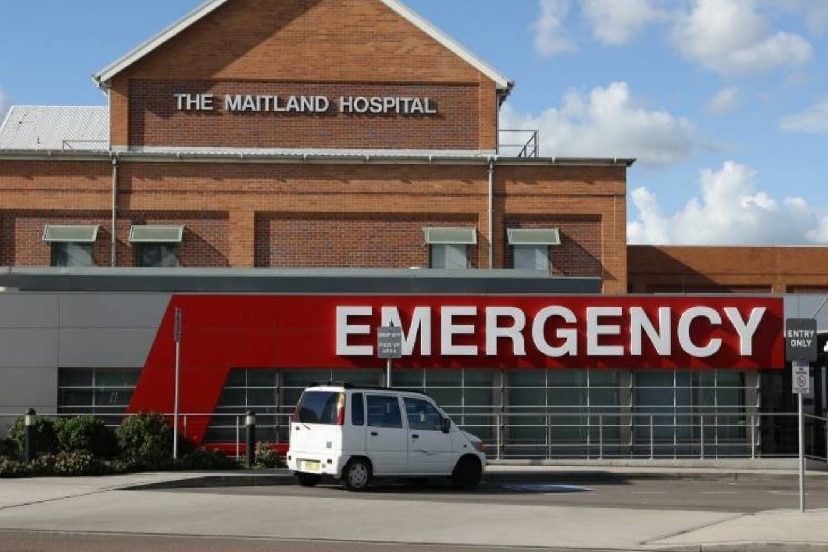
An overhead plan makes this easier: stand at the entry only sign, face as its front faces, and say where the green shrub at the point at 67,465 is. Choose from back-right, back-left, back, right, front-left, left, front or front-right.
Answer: right

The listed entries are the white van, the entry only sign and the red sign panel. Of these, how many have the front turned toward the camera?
2

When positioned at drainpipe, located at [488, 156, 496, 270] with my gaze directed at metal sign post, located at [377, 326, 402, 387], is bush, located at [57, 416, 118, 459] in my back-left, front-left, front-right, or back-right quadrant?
front-right

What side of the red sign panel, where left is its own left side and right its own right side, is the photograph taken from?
front

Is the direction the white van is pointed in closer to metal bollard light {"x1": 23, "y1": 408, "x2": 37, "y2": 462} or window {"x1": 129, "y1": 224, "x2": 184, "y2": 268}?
the window

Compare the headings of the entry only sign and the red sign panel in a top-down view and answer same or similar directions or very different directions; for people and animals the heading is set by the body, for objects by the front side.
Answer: same or similar directions

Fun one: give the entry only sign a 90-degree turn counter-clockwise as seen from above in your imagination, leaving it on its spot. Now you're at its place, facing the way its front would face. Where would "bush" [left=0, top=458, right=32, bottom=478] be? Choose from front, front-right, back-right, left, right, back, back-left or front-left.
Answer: back

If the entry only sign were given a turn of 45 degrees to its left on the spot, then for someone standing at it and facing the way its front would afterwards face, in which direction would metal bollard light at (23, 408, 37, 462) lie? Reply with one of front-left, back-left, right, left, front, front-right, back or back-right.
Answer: back-right

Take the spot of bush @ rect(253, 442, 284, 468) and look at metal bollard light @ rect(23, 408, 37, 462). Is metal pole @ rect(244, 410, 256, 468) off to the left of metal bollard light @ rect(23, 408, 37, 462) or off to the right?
left

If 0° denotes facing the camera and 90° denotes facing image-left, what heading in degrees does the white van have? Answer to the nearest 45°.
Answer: approximately 225°

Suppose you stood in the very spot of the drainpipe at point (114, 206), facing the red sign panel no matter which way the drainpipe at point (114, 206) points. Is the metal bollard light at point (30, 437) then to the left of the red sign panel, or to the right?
right

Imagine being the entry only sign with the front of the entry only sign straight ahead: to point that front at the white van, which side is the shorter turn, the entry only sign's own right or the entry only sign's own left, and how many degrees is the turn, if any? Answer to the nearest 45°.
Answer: approximately 90° to the entry only sign's own right

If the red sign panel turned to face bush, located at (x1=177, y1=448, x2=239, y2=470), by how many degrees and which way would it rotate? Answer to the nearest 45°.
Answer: approximately 45° to its right

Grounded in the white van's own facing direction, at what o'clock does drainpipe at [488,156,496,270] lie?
The drainpipe is roughly at 11 o'clock from the white van.

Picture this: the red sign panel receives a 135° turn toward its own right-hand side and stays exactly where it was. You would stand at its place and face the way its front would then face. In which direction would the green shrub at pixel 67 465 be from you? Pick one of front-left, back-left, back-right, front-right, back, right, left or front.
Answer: left

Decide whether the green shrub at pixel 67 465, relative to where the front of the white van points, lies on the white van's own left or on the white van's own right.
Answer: on the white van's own left
